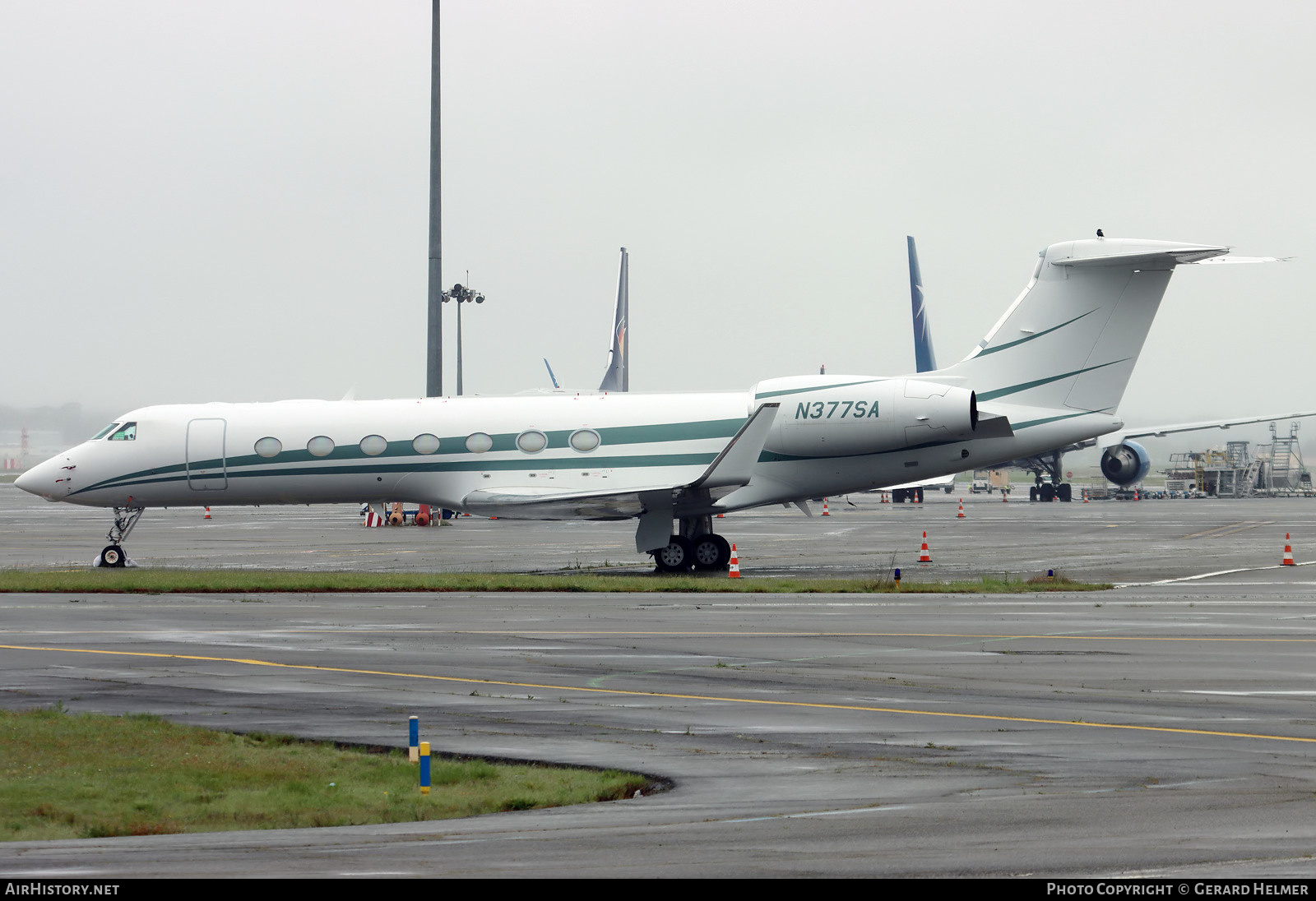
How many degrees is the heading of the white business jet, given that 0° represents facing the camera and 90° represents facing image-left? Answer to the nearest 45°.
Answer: approximately 90°
